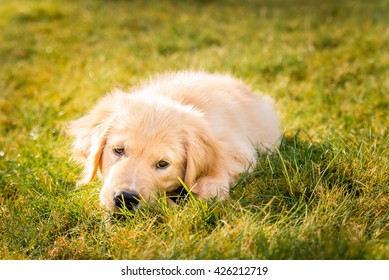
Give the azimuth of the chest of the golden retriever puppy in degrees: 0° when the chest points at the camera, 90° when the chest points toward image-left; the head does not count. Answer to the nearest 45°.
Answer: approximately 45°
